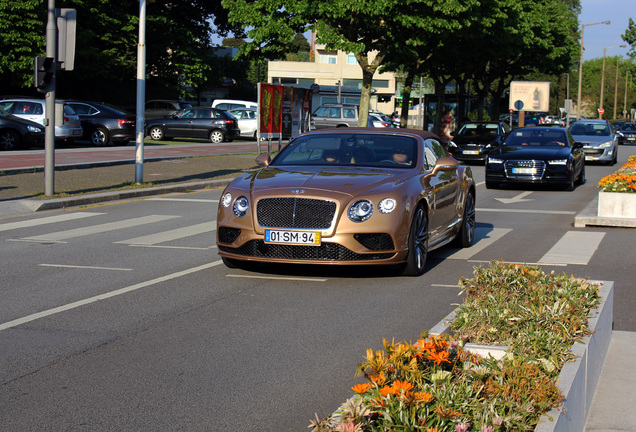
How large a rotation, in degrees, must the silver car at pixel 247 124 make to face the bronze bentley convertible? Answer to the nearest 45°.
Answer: approximately 90° to its left

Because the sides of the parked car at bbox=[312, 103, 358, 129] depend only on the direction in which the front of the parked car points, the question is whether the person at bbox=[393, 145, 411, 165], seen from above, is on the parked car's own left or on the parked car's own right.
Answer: on the parked car's own left

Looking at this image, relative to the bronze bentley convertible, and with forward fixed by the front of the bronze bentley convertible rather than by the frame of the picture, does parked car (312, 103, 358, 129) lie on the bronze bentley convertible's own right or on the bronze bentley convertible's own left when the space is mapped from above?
on the bronze bentley convertible's own right

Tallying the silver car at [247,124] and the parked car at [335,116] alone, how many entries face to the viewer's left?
2

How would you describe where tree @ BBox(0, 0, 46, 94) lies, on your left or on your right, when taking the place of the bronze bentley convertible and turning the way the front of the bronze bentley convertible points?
on your right

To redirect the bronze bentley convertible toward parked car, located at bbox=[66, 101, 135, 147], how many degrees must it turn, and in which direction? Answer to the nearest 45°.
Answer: approximately 135° to its right

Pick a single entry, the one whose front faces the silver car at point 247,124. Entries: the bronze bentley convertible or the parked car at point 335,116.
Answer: the parked car

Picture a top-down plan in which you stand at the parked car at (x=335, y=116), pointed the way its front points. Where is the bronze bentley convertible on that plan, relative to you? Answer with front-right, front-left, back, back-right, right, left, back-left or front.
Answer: left

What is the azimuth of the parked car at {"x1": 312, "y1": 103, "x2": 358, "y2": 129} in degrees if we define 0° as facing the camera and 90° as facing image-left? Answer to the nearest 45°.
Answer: approximately 90°
